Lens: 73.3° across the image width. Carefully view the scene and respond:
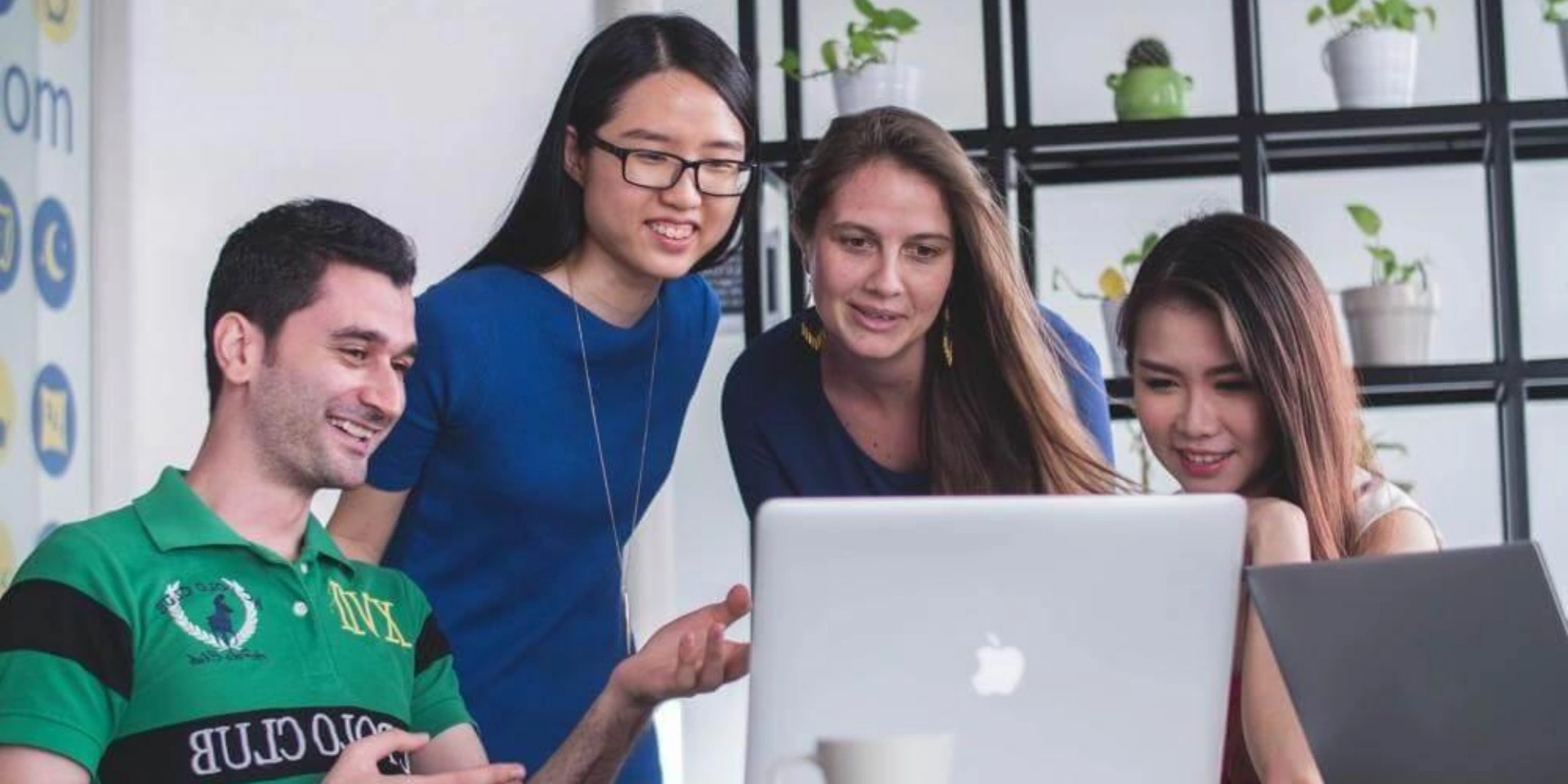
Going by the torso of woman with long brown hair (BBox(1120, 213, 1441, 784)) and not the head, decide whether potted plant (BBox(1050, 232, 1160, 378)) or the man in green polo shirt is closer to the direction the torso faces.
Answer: the man in green polo shirt

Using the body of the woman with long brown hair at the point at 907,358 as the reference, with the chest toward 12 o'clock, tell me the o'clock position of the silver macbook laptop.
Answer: The silver macbook laptop is roughly at 12 o'clock from the woman with long brown hair.

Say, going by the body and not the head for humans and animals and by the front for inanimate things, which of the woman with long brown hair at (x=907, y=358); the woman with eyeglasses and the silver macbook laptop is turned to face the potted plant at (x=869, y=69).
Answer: the silver macbook laptop

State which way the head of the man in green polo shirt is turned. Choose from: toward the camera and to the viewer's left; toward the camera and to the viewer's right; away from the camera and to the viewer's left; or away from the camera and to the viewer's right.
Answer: toward the camera and to the viewer's right

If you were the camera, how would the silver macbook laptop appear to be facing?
facing away from the viewer

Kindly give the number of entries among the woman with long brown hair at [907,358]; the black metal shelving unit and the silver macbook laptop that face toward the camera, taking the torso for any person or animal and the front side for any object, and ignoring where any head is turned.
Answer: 2

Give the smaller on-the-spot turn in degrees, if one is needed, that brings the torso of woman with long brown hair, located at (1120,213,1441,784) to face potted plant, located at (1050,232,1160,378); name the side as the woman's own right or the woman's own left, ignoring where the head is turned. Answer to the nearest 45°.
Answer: approximately 135° to the woman's own right

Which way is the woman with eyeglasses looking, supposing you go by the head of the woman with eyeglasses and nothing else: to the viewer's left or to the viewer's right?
to the viewer's right
